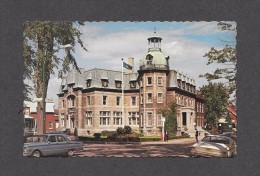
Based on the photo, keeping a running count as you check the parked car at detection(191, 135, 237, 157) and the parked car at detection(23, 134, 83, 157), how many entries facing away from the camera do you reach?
0

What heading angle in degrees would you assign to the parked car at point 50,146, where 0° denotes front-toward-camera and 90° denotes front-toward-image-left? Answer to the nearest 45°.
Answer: approximately 45°
